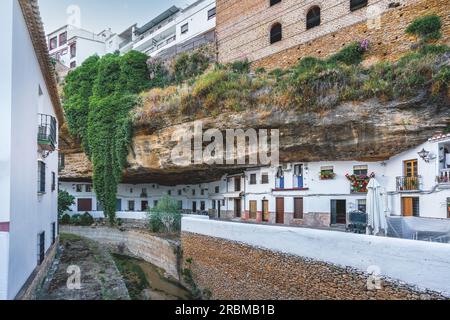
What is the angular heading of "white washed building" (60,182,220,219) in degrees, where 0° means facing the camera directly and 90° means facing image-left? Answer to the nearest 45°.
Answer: approximately 0°

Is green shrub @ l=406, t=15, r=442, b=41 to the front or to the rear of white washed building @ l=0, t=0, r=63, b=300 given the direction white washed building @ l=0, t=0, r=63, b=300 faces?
to the front

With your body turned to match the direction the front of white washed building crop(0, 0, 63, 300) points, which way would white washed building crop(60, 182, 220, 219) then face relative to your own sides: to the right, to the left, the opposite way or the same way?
to the right

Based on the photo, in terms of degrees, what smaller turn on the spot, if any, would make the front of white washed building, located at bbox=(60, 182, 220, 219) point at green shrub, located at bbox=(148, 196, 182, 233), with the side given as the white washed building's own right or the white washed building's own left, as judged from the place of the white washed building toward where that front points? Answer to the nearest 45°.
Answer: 0° — it already faces it

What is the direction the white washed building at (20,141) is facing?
to the viewer's right

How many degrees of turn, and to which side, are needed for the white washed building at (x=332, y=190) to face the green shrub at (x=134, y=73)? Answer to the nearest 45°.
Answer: approximately 90° to its right

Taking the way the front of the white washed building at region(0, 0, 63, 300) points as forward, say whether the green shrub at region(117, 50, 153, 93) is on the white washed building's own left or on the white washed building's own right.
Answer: on the white washed building's own left

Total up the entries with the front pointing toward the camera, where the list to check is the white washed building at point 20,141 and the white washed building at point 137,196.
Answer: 1
